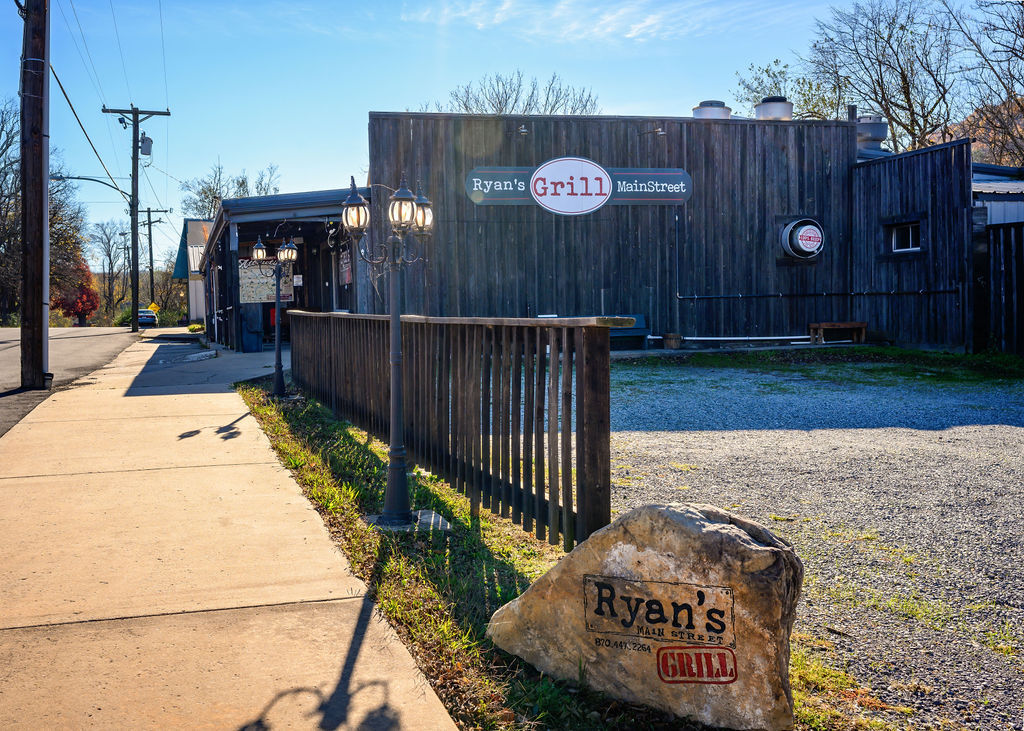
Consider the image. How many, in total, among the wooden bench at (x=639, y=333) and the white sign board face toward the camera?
2

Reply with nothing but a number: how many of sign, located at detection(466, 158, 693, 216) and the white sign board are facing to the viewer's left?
0

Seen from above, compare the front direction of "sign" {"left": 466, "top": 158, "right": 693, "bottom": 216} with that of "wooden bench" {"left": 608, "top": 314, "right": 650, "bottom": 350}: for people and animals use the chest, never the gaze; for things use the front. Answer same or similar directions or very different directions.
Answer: same or similar directions

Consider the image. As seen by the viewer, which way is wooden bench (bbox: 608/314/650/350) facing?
toward the camera

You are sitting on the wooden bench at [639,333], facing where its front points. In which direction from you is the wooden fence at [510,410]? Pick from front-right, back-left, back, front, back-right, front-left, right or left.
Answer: front

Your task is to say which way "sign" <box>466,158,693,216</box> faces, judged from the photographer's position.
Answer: facing the viewer

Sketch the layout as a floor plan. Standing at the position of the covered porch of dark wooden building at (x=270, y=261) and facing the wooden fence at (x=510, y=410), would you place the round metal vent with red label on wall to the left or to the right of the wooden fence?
left
